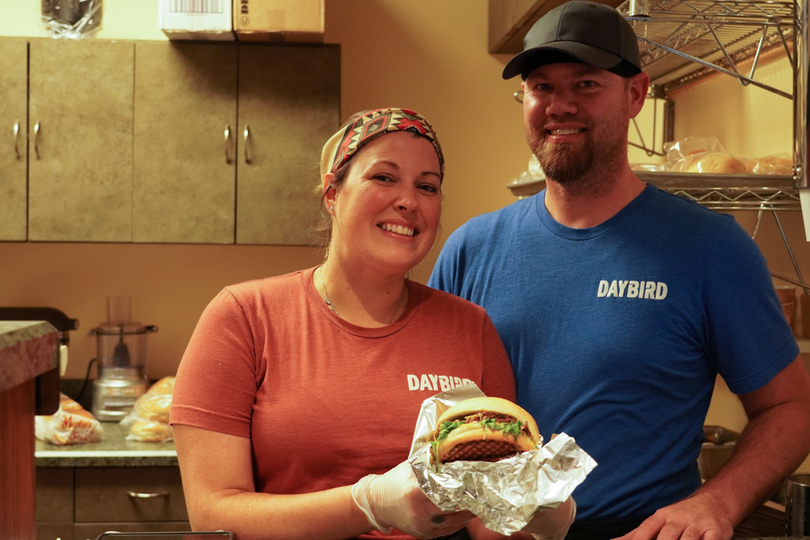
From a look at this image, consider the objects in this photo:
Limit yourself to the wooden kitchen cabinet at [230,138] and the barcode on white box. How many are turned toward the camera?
2

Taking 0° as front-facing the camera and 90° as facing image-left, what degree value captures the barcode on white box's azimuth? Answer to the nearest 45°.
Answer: approximately 0°

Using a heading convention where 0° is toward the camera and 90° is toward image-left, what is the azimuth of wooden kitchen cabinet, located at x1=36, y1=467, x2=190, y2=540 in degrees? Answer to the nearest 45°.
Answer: approximately 0°
